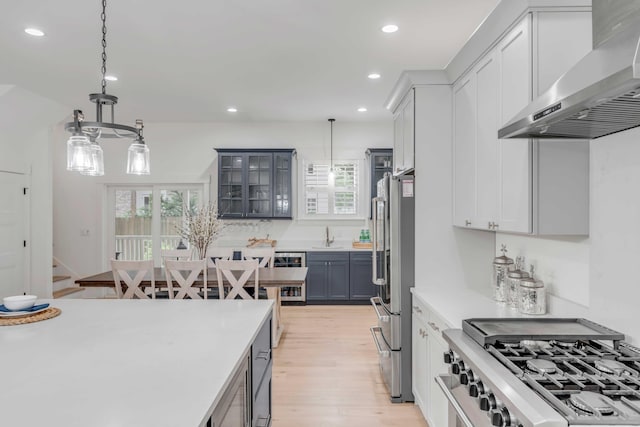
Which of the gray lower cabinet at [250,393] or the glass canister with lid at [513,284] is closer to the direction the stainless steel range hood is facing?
the gray lower cabinet

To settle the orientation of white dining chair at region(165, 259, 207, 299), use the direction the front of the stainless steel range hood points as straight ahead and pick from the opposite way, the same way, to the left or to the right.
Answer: to the right

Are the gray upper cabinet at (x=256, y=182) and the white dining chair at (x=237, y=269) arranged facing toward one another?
yes

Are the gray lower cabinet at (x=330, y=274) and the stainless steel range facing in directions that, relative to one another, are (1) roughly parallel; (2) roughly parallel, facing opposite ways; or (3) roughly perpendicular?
roughly perpendicular

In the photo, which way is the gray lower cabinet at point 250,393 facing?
to the viewer's right

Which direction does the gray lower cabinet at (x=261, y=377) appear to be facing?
to the viewer's right

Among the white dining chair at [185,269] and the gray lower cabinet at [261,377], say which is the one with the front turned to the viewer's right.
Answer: the gray lower cabinet

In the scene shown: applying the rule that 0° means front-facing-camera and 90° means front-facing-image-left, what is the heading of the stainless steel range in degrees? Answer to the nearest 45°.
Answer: approximately 45°

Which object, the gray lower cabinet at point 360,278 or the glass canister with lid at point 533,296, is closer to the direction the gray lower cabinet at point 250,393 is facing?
the glass canister with lid

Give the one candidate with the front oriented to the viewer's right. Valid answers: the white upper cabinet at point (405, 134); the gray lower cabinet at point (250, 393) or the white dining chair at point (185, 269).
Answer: the gray lower cabinet

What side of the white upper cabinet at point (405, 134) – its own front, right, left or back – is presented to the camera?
left

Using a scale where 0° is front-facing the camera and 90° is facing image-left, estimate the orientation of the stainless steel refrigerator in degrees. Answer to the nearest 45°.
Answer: approximately 90°

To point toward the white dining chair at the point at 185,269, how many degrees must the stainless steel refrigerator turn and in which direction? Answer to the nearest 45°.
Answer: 0° — it already faces it

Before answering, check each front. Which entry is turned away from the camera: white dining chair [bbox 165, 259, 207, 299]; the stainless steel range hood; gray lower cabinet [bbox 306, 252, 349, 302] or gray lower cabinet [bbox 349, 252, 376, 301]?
the white dining chair

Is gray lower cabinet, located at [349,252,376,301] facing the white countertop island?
yes

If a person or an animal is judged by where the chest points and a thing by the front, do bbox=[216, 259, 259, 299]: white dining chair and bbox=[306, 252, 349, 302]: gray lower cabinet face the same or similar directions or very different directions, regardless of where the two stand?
very different directions

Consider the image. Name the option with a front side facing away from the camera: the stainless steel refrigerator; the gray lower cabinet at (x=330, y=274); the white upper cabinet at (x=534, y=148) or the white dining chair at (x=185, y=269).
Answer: the white dining chair
